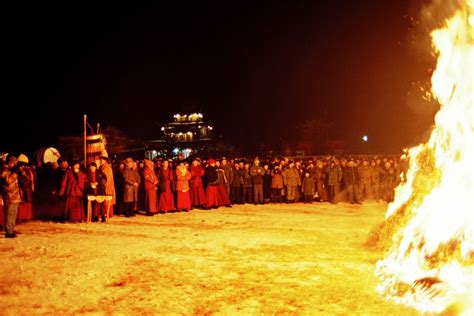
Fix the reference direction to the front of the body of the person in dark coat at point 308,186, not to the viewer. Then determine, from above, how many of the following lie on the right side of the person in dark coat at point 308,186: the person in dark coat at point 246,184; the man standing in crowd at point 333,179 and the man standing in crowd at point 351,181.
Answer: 1

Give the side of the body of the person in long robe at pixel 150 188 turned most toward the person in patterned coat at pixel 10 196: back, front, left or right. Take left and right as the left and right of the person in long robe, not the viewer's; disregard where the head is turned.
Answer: right

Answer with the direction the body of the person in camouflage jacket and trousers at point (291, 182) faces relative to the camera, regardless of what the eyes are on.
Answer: toward the camera

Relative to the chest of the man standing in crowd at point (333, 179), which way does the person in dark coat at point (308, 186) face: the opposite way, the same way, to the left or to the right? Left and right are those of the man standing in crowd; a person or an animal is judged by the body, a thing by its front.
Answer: the same way

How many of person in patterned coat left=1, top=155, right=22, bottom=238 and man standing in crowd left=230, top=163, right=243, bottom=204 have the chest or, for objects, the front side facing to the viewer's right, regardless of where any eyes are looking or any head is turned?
1

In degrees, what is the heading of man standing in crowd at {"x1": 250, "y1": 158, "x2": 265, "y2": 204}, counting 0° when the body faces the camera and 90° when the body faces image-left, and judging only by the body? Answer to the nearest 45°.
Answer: approximately 0°

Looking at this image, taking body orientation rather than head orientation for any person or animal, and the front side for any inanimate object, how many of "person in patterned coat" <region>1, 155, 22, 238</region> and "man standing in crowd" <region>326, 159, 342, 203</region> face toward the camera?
1

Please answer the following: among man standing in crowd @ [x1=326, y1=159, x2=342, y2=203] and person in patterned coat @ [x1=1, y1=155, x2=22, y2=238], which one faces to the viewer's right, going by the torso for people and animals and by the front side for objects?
the person in patterned coat

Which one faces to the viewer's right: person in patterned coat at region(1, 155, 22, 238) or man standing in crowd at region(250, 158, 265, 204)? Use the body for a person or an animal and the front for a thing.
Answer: the person in patterned coat

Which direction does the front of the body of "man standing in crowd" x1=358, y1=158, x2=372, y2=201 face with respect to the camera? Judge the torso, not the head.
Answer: toward the camera

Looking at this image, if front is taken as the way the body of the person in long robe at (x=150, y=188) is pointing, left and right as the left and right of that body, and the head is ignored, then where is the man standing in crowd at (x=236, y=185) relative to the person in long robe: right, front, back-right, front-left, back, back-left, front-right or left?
left

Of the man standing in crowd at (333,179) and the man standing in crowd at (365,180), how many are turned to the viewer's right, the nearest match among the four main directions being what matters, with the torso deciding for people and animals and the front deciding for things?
0

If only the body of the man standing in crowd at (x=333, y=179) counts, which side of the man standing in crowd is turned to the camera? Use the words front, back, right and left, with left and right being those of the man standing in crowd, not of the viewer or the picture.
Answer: front

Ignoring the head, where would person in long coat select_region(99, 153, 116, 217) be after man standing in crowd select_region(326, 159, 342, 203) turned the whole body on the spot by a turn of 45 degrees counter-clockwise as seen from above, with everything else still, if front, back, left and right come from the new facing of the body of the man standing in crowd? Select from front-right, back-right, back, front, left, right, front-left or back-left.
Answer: right

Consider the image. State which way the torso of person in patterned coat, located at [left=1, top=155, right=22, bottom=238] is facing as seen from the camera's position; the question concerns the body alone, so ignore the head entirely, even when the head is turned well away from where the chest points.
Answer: to the viewer's right
